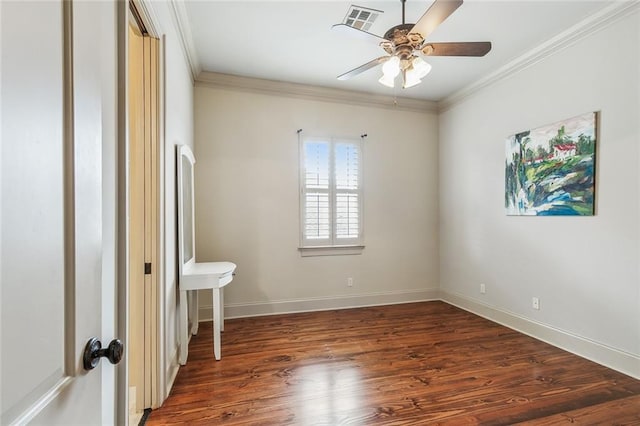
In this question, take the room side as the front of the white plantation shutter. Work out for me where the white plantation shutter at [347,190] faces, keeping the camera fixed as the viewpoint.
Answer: facing the viewer

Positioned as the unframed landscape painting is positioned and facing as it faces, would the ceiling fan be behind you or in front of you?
in front

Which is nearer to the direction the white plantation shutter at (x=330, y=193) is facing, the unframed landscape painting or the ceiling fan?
the ceiling fan

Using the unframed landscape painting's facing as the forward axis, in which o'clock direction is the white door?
The white door is roughly at 11 o'clock from the unframed landscape painting.

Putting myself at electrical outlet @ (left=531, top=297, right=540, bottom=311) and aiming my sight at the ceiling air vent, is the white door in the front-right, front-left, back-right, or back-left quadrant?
front-left

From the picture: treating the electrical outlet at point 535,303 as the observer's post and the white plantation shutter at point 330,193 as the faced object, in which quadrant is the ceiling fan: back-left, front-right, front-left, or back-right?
front-left

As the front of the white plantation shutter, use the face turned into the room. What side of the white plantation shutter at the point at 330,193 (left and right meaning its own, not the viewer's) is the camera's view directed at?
front

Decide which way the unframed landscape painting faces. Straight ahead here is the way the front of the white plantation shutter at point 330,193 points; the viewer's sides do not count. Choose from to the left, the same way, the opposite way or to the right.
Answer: to the right

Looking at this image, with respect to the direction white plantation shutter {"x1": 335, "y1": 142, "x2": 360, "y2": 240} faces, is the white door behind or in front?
in front

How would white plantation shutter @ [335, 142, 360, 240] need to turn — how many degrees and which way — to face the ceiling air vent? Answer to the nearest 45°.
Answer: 0° — it already faces it

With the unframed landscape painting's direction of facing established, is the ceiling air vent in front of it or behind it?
in front

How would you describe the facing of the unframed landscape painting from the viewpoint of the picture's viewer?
facing the viewer and to the left of the viewer

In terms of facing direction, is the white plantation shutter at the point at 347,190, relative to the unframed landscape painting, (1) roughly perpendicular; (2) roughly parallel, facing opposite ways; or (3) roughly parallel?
roughly perpendicular
